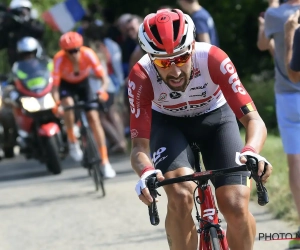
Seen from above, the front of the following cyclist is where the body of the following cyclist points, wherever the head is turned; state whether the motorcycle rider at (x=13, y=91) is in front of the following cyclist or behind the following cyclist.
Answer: behind

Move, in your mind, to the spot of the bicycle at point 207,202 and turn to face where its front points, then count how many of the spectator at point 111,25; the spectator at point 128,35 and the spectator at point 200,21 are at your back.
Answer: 3

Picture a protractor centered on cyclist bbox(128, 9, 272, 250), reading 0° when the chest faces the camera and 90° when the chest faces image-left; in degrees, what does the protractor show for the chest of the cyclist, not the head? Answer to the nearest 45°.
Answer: approximately 0°

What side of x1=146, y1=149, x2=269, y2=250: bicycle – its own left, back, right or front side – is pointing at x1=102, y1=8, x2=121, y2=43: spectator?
back

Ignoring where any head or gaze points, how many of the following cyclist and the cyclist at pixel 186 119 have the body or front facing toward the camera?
2

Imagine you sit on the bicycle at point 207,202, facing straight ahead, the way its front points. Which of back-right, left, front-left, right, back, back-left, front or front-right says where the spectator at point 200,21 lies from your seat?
back

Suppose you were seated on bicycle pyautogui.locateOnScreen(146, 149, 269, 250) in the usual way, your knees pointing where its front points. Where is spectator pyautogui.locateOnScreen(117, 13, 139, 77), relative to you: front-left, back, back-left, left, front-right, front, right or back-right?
back
